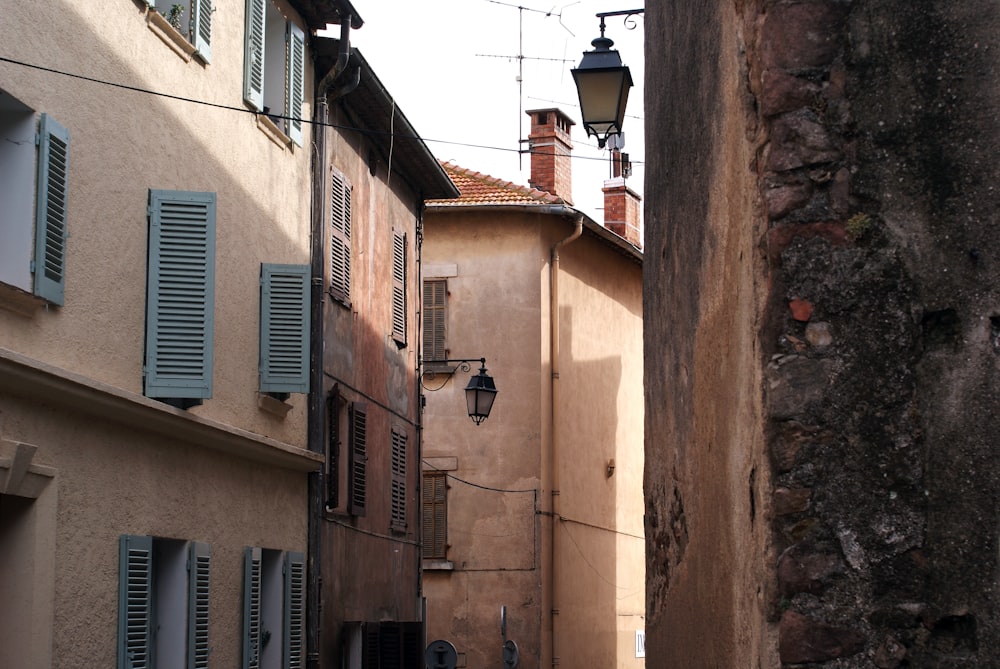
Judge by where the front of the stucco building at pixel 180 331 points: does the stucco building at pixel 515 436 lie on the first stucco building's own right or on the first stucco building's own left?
on the first stucco building's own left

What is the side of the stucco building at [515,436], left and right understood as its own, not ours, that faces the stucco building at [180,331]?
front

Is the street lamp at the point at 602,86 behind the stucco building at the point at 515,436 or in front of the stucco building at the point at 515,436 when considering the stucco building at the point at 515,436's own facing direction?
in front

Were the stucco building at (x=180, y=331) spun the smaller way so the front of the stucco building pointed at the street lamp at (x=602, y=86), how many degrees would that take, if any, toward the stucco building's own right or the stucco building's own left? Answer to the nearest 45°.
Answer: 0° — it already faces it

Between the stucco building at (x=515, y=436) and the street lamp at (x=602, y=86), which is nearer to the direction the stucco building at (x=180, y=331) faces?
the street lamp

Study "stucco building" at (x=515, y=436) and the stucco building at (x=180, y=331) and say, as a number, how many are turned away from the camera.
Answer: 0

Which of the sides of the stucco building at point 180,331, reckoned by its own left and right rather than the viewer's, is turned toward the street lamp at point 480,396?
left

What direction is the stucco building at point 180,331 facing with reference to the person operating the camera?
facing the viewer and to the right of the viewer

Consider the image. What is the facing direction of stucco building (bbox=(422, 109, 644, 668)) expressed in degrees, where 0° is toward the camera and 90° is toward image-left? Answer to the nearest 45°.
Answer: approximately 0°
